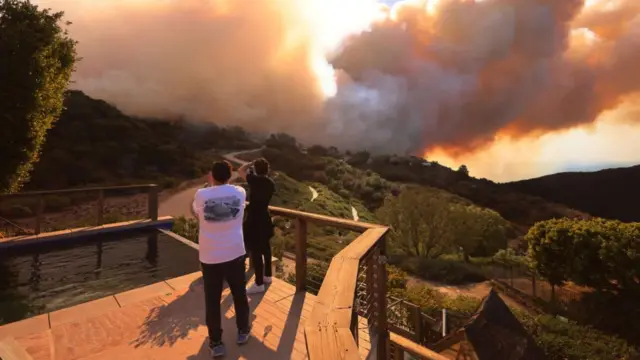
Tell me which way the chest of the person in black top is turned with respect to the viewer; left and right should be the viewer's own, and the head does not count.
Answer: facing away from the viewer and to the left of the viewer

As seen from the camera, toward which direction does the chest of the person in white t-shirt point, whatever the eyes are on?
away from the camera

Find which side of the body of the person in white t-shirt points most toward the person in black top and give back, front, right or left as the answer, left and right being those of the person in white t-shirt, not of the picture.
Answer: front

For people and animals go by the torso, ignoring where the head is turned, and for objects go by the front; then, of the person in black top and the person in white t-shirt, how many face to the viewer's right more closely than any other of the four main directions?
0

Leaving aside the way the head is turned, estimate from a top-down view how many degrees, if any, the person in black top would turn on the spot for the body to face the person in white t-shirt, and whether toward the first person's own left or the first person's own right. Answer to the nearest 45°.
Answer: approximately 135° to the first person's own left

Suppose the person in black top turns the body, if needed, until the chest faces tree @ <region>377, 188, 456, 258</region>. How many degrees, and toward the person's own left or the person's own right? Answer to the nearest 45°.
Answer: approximately 90° to the person's own right

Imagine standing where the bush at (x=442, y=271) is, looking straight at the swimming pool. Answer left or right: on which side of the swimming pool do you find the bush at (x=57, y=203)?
right

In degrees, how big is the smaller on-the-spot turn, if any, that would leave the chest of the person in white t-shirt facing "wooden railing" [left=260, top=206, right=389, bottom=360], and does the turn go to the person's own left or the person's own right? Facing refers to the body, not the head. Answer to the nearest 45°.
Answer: approximately 135° to the person's own right

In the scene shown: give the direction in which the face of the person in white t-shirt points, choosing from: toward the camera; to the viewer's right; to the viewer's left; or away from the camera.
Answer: away from the camera

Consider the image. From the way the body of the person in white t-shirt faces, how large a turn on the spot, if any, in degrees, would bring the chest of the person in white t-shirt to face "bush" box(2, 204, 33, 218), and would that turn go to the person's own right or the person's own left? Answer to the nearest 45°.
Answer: approximately 45° to the person's own left
